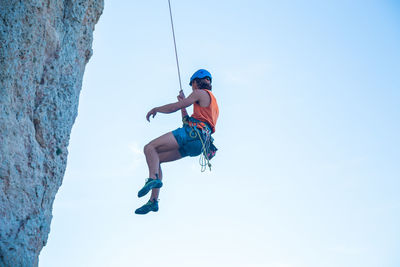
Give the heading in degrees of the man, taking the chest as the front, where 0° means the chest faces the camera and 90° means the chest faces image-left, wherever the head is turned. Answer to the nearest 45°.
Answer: approximately 90°
